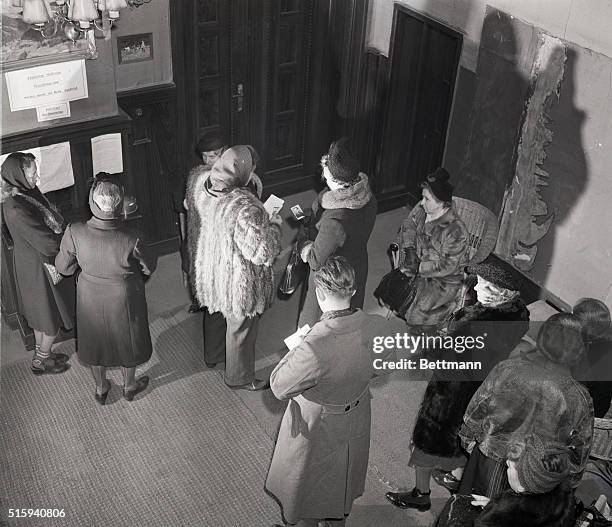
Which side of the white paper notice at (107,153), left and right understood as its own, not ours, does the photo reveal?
front

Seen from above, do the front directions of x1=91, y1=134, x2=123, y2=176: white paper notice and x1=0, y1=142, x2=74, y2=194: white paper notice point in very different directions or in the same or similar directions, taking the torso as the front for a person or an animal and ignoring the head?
same or similar directions

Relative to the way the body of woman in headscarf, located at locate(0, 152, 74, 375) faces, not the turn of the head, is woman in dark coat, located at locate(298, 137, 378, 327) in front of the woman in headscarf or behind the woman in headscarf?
in front

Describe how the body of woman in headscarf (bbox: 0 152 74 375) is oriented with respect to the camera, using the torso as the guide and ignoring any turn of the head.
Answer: to the viewer's right

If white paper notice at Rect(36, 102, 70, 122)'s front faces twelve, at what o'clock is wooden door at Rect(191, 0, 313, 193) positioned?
The wooden door is roughly at 8 o'clock from the white paper notice.

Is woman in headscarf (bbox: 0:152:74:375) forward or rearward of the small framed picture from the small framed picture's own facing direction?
forward

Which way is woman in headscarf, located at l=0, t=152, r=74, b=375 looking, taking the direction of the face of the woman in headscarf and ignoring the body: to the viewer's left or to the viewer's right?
to the viewer's right

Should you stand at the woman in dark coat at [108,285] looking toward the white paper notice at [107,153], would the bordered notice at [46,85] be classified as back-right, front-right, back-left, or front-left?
front-left

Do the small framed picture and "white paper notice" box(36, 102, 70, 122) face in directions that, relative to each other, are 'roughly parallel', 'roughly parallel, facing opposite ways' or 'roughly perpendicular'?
roughly parallel

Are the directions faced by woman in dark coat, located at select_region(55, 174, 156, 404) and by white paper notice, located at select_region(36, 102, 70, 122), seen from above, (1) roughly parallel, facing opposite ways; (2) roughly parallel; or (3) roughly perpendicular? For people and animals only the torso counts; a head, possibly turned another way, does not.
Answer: roughly parallel, facing opposite ways

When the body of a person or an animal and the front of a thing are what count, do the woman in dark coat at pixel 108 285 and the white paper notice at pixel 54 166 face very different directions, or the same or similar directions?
very different directions

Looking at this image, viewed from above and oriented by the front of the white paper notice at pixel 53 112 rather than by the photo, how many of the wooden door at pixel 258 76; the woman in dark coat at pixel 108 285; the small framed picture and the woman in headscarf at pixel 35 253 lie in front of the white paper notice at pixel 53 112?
2

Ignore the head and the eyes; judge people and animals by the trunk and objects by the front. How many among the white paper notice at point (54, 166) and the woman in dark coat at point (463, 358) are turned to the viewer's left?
1

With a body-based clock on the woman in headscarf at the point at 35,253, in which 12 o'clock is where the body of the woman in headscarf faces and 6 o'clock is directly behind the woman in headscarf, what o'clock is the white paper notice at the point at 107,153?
The white paper notice is roughly at 10 o'clock from the woman in headscarf.

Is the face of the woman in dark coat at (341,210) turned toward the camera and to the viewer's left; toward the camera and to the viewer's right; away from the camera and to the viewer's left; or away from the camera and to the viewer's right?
away from the camera and to the viewer's left

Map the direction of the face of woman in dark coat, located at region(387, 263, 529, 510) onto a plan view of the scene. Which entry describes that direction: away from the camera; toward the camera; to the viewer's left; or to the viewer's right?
to the viewer's left
